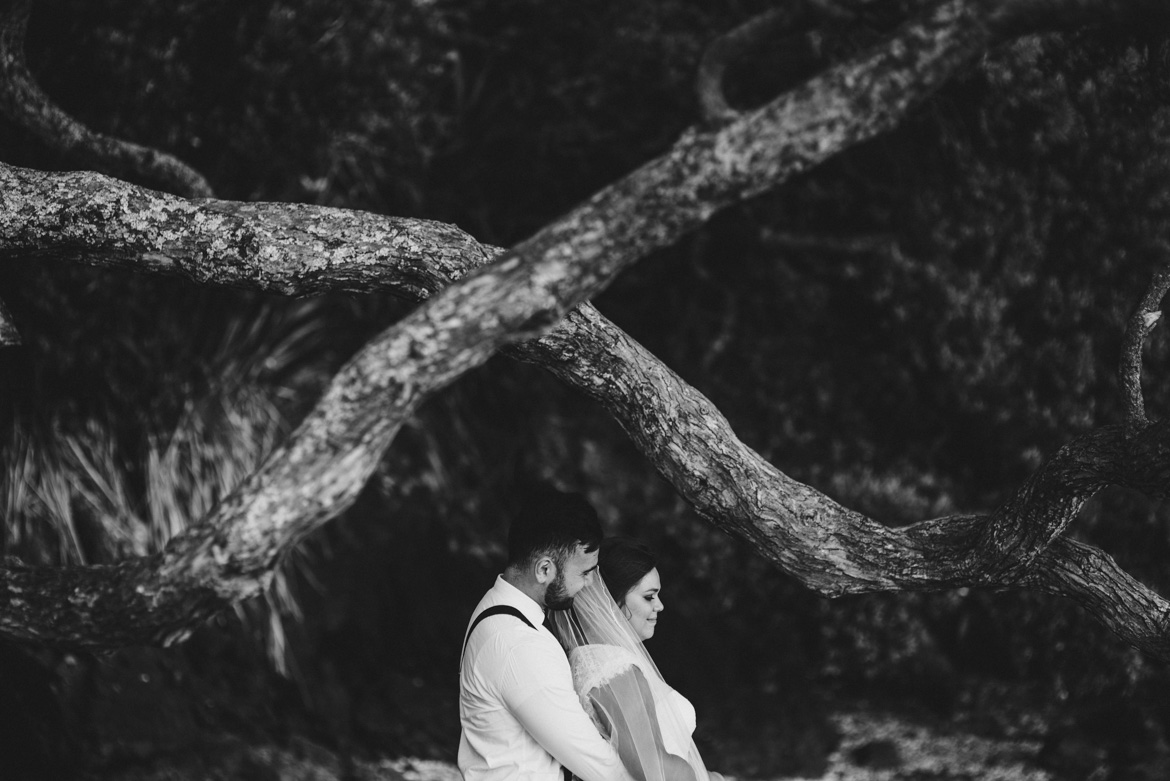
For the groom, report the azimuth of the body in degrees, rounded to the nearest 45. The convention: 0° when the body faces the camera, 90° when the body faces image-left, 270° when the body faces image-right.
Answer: approximately 270°

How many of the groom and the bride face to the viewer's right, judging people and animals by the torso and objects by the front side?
2

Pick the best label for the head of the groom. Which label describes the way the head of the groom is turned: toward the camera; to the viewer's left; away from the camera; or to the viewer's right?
to the viewer's right

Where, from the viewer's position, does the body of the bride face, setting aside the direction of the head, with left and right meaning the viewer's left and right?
facing to the right of the viewer
